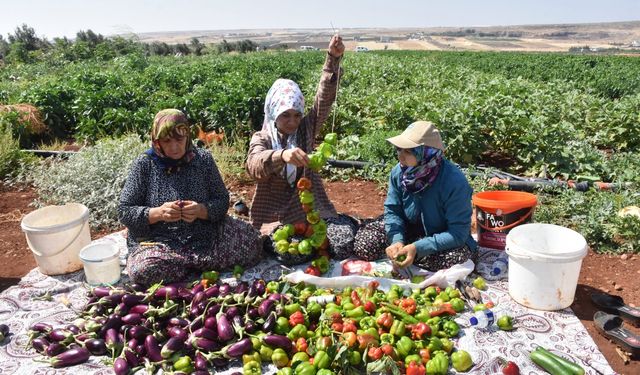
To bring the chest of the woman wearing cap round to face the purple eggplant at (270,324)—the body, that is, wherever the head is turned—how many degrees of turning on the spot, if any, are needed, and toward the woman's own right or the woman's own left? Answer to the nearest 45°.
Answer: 0° — they already face it

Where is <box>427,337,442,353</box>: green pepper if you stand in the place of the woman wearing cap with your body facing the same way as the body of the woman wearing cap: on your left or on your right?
on your left

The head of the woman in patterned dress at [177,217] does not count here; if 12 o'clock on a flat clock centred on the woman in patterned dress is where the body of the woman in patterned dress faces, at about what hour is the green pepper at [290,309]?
The green pepper is roughly at 11 o'clock from the woman in patterned dress.

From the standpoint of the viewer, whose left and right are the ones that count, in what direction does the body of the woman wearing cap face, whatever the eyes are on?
facing the viewer and to the left of the viewer

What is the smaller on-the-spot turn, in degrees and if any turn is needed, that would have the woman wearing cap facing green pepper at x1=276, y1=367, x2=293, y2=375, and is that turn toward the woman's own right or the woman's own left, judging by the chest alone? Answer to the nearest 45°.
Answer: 0° — they already face it

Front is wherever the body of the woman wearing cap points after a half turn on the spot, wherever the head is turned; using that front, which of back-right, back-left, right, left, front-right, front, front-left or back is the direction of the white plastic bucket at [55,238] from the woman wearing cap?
back-left

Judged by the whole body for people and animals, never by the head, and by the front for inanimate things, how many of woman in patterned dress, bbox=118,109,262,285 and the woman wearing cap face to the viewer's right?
0

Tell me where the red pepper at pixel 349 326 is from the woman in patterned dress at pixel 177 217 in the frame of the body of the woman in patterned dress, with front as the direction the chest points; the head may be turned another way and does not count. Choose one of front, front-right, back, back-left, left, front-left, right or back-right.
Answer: front-left

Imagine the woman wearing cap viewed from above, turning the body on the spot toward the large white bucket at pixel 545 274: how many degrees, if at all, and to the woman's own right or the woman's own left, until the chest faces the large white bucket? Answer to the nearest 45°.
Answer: approximately 135° to the woman's own left

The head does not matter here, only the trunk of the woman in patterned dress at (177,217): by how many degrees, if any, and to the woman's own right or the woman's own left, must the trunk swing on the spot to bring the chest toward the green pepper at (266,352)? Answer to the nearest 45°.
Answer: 0° — they already face it

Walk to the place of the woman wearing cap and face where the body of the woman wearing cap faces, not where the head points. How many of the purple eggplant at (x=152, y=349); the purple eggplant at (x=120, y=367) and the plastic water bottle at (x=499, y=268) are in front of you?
2

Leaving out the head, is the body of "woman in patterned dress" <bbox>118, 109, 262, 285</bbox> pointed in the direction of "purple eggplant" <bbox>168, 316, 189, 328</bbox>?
yes

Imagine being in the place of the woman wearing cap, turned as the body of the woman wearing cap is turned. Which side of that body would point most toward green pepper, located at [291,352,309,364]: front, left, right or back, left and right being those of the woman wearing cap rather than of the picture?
front

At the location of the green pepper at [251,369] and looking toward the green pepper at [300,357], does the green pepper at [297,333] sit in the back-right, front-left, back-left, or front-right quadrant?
front-left

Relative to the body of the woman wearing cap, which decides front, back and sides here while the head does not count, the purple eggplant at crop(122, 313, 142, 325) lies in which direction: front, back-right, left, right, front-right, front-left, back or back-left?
front

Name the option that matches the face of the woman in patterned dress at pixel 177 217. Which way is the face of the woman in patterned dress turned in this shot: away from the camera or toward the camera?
toward the camera

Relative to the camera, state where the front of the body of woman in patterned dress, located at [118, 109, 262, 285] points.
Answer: toward the camera

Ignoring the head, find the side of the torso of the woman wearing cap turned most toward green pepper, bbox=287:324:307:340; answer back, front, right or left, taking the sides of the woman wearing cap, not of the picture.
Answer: front

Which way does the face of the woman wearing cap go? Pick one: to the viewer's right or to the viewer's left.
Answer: to the viewer's left

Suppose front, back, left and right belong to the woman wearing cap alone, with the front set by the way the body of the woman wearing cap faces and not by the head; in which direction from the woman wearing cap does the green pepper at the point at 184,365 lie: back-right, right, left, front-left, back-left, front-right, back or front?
front

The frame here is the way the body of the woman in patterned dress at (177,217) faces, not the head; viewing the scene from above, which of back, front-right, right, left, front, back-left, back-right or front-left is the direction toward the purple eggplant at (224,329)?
front

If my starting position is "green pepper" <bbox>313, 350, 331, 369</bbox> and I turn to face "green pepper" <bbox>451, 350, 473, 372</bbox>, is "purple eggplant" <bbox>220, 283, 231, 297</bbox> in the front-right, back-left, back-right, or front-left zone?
back-left

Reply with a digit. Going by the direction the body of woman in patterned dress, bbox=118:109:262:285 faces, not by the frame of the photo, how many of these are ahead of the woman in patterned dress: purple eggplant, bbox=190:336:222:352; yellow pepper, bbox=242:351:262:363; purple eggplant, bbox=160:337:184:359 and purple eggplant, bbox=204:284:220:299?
4
